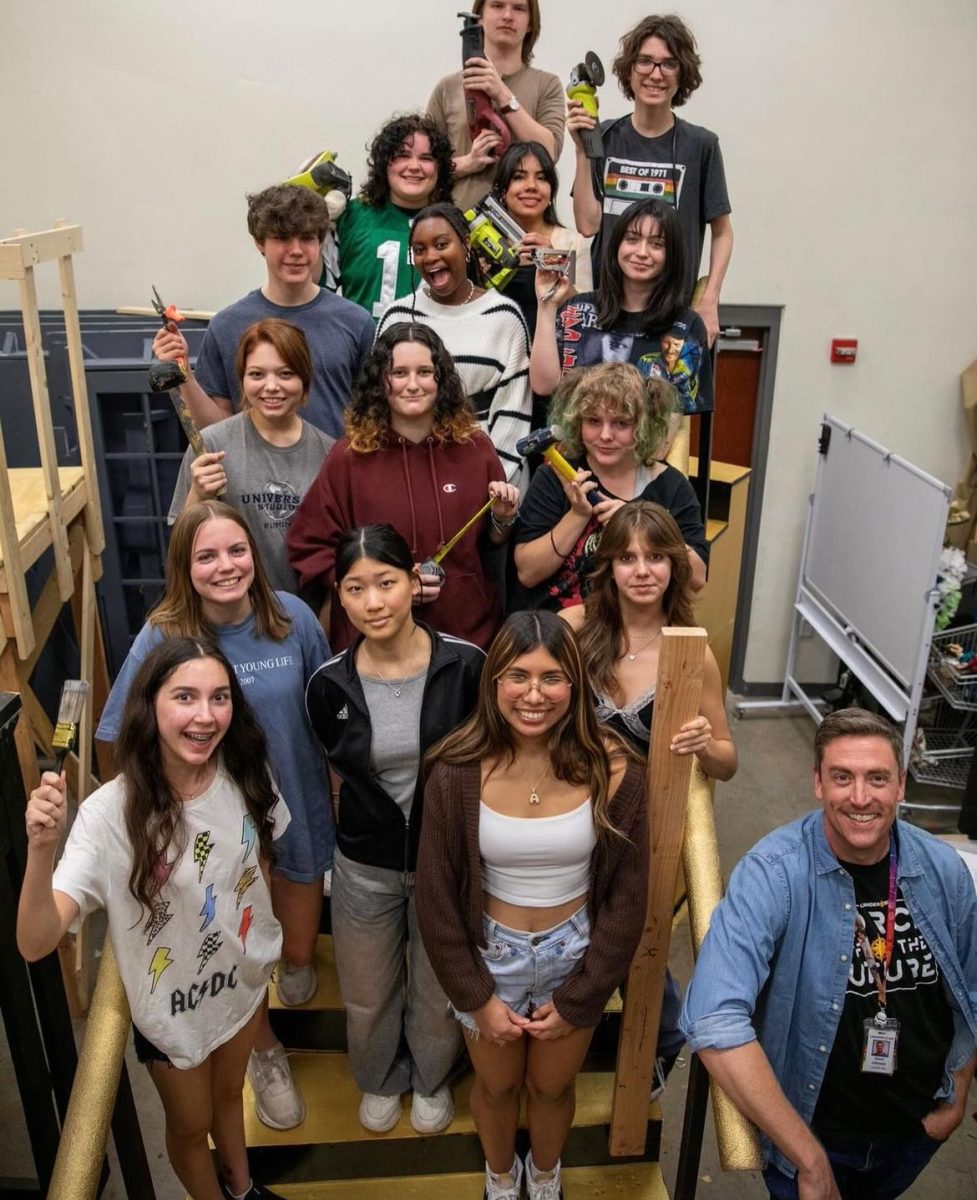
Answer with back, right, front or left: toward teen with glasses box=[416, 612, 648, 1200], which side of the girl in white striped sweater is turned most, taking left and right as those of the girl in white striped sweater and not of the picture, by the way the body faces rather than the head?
front

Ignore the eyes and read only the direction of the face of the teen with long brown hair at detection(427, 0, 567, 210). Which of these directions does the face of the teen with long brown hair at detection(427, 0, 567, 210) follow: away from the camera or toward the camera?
toward the camera

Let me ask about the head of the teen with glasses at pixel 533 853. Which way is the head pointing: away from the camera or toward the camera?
toward the camera

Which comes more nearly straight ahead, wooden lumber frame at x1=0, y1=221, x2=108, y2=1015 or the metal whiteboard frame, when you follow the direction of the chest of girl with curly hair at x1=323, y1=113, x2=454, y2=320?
the wooden lumber frame

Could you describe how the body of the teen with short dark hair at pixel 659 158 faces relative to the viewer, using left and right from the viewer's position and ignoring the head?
facing the viewer

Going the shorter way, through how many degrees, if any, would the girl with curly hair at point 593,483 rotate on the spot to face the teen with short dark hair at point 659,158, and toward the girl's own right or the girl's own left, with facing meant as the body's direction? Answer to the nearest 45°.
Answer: approximately 180°

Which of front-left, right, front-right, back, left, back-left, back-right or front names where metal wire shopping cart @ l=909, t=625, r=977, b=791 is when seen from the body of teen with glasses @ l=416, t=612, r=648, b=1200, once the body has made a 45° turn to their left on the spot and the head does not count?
left

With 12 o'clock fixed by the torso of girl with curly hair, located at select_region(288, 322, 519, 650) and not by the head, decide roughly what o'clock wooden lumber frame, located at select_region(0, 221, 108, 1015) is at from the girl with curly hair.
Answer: The wooden lumber frame is roughly at 4 o'clock from the girl with curly hair.

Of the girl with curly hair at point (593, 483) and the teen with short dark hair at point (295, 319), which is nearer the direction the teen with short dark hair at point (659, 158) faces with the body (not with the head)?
the girl with curly hair

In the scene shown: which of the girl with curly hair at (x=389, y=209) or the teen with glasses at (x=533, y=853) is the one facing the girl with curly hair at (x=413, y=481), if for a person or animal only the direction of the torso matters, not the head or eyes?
the girl with curly hair at (x=389, y=209)

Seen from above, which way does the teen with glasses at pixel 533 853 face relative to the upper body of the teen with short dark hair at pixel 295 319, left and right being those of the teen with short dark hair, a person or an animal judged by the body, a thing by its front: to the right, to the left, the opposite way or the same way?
the same way

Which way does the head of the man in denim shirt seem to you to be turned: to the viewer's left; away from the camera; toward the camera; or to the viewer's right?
toward the camera

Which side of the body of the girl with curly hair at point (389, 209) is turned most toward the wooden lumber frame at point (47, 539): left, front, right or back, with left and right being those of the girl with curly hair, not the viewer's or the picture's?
right

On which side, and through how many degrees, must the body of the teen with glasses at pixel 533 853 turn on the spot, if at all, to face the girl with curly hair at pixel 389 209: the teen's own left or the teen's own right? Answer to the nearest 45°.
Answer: approximately 180°

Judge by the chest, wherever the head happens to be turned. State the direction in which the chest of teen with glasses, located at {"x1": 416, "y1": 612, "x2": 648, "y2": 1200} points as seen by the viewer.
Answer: toward the camera

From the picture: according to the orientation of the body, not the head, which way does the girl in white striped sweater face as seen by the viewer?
toward the camera

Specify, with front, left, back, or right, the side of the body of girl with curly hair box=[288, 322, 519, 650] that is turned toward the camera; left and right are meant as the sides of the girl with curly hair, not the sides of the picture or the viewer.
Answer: front

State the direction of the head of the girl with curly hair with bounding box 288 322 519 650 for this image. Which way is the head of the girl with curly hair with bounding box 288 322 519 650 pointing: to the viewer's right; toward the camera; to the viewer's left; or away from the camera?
toward the camera

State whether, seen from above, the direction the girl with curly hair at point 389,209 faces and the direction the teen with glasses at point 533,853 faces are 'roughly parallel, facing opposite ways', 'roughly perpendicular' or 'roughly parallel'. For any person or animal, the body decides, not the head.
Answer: roughly parallel

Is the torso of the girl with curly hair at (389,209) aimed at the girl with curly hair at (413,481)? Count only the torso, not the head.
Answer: yes

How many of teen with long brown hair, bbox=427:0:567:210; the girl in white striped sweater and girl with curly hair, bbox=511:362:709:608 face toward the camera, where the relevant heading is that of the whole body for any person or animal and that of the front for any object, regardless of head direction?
3
